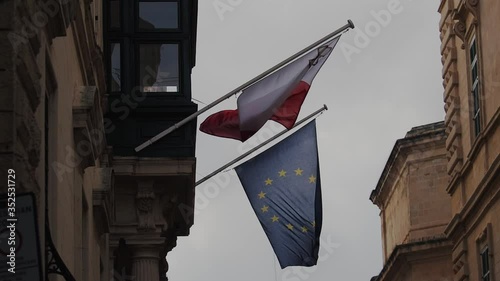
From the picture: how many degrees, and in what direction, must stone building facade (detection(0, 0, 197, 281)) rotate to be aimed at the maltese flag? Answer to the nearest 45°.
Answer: approximately 45° to its left

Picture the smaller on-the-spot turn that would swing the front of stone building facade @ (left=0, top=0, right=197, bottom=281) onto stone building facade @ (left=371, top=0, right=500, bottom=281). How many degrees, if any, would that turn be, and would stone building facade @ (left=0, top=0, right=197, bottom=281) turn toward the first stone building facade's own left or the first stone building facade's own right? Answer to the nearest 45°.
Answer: approximately 45° to the first stone building facade's own left

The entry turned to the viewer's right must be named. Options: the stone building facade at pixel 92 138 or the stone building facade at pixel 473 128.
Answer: the stone building facade at pixel 92 138

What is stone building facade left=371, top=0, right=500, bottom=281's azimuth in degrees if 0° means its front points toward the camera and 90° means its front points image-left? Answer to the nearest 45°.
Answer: approximately 45°

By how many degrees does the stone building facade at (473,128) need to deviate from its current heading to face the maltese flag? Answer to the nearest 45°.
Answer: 0° — it already faces it

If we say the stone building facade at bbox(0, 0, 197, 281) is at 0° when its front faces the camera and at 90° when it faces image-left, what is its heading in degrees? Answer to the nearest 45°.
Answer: approximately 270°

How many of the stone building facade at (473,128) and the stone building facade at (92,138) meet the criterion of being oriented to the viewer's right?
1
